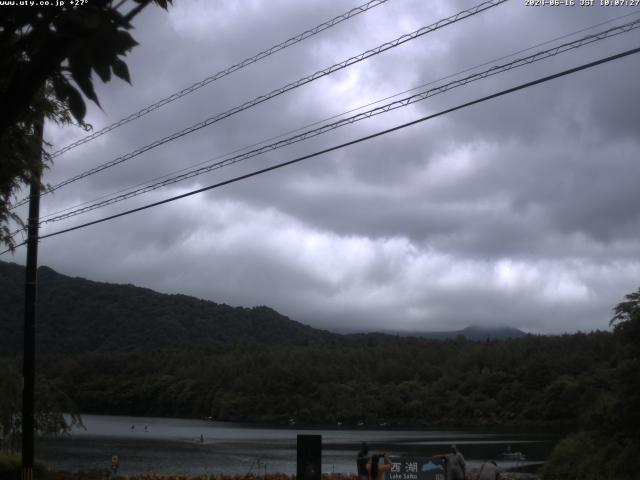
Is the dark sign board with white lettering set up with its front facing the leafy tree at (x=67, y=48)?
yes

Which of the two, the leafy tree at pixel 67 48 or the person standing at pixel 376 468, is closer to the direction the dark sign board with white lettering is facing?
the leafy tree

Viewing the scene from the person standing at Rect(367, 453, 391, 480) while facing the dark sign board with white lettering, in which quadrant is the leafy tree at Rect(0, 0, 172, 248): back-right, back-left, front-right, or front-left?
back-right

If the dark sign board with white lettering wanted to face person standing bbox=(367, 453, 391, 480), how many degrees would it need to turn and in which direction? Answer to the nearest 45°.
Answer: approximately 45° to its right

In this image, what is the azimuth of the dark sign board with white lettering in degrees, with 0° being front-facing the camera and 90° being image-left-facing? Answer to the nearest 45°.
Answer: approximately 0°

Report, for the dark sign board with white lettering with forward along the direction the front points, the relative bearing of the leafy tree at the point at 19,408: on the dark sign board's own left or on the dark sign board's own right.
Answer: on the dark sign board's own right
